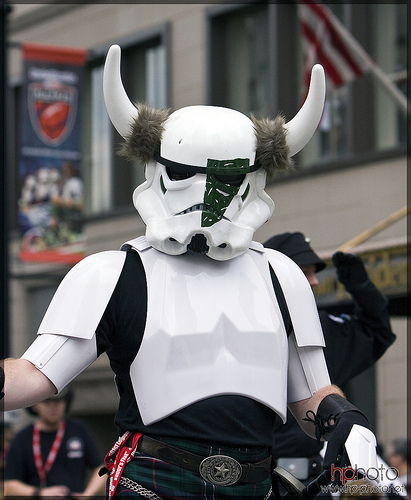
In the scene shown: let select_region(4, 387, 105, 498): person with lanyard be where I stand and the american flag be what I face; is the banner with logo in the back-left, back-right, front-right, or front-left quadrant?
front-left

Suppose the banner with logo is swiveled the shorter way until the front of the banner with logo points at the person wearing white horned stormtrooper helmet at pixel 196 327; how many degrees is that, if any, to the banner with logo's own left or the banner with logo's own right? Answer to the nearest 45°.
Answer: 0° — it already faces them

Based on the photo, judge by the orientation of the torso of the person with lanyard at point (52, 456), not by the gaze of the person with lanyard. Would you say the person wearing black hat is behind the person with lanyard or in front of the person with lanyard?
in front

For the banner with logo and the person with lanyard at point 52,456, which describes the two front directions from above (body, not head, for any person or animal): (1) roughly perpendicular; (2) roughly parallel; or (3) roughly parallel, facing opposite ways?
roughly parallel

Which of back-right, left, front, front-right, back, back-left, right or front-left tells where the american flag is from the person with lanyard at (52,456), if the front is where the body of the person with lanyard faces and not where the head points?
back-left

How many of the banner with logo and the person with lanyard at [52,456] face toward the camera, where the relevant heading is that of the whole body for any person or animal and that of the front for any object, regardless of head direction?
2

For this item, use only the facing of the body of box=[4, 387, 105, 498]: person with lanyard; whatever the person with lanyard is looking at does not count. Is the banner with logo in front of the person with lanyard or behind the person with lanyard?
behind

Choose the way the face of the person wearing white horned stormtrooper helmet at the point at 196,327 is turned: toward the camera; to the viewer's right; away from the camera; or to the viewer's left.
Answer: toward the camera

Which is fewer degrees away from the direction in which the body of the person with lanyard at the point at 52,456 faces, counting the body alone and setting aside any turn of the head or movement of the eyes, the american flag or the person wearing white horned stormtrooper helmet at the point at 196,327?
the person wearing white horned stormtrooper helmet

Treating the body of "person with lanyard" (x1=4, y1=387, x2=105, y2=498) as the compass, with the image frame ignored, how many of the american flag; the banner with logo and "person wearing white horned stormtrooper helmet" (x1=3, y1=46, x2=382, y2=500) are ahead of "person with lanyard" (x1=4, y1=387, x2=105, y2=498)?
1

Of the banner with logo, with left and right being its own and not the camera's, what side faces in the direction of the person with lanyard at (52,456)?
front

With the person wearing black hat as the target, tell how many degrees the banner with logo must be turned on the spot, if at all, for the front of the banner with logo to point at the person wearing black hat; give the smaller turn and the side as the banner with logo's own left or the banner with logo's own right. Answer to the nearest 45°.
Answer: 0° — it already faces them

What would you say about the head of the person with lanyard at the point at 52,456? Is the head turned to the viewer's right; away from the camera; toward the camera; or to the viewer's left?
toward the camera

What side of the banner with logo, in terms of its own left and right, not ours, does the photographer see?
front
